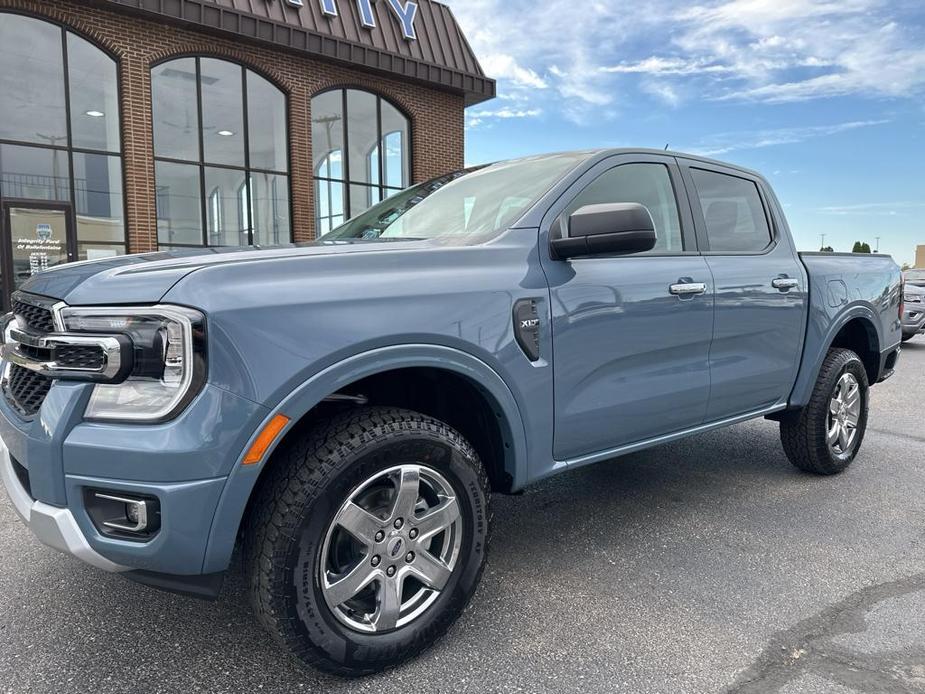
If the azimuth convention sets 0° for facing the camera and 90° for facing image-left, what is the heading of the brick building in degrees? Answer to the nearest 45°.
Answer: approximately 315°

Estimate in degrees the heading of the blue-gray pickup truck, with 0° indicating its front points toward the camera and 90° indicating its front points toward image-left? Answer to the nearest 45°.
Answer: approximately 45°

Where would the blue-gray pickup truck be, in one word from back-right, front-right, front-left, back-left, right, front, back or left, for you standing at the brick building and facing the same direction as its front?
front-right

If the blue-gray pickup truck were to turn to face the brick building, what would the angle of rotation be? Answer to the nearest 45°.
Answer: approximately 135° to its right

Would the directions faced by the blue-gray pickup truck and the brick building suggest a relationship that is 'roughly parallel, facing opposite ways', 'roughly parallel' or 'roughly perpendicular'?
roughly perpendicular
